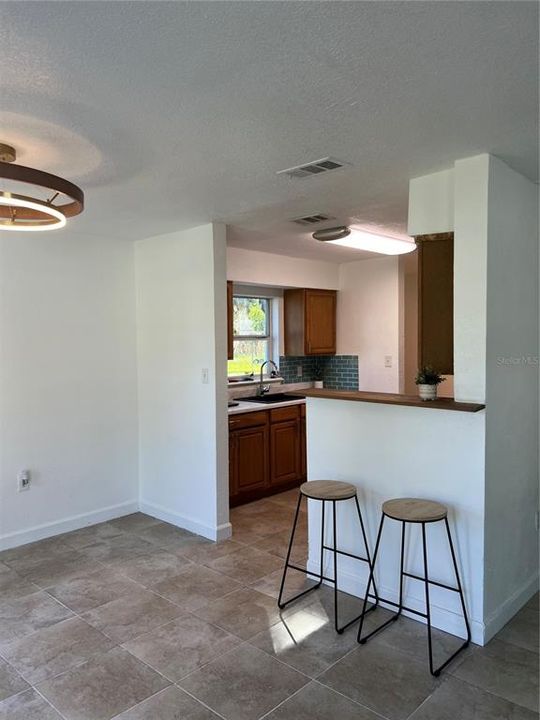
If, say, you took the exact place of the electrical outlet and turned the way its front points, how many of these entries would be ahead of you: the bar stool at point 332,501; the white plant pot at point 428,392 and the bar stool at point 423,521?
3

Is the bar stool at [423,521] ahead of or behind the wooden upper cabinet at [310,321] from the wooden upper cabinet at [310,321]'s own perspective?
ahead

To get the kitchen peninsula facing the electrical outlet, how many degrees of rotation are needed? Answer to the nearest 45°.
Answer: approximately 45° to its right

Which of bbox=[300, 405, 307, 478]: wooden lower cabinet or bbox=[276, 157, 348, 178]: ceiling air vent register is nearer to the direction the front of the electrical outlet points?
the ceiling air vent register

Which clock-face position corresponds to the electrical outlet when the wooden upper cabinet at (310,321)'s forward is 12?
The electrical outlet is roughly at 3 o'clock from the wooden upper cabinet.

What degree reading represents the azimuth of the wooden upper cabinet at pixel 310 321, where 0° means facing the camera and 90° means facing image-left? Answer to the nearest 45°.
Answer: approximately 315°

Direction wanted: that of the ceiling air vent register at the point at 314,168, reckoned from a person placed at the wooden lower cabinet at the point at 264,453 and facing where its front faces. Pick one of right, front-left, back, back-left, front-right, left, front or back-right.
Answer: front-right

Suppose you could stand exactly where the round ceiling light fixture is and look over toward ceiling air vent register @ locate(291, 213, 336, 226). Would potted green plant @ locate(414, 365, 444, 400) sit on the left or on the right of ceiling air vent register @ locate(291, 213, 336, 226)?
right

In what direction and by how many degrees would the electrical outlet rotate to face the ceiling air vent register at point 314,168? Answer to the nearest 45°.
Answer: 0° — it already faces it

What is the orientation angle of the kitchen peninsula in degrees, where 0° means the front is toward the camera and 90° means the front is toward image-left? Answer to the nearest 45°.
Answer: approximately 45°

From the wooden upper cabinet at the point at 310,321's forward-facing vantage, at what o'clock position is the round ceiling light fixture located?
The round ceiling light fixture is roughly at 2 o'clock from the wooden upper cabinet.
